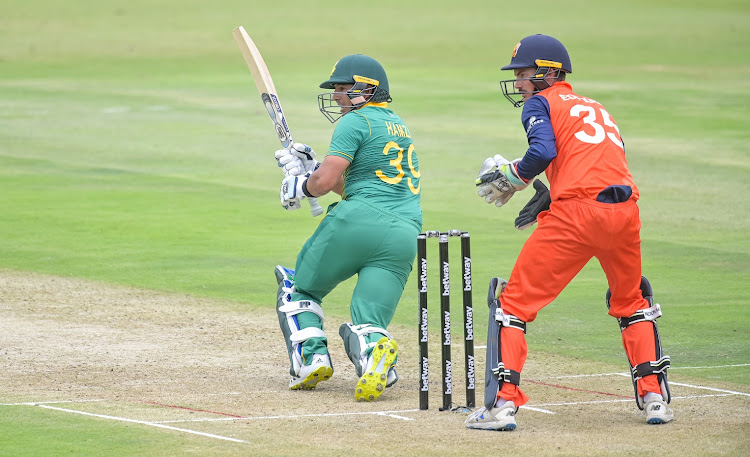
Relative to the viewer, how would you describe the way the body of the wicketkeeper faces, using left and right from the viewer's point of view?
facing away from the viewer and to the left of the viewer

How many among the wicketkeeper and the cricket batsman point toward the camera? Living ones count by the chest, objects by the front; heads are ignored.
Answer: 0

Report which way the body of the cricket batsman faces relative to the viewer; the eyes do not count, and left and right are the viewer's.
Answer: facing away from the viewer and to the left of the viewer

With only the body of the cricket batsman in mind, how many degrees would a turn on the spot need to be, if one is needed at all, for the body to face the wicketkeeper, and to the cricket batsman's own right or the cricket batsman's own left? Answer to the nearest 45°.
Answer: approximately 180°

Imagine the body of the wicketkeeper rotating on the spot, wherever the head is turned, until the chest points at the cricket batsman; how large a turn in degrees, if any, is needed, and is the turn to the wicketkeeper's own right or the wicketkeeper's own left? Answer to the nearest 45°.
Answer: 0° — they already face them
